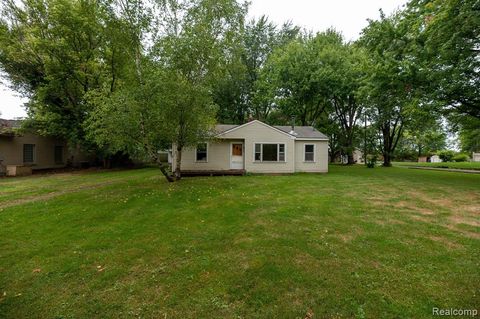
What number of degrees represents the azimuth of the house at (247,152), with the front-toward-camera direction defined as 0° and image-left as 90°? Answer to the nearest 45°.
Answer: approximately 0°

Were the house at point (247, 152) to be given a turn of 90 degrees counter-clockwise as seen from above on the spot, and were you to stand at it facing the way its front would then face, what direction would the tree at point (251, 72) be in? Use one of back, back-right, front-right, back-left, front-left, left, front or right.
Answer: left

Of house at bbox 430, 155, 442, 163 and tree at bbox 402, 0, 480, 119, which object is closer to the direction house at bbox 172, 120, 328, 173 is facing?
the tree

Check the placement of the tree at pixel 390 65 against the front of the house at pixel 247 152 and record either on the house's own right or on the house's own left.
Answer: on the house's own left

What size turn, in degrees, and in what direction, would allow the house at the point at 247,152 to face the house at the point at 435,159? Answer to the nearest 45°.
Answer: approximately 135° to its left

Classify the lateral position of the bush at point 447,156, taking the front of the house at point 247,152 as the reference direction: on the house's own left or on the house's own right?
on the house's own left

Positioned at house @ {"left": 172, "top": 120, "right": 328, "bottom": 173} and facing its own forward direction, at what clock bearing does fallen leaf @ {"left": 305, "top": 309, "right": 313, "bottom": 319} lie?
The fallen leaf is roughly at 12 o'clock from the house.

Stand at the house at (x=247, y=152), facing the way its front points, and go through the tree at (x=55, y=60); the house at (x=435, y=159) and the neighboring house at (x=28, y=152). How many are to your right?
2

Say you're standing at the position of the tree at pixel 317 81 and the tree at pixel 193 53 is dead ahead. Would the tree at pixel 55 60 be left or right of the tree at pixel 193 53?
right
